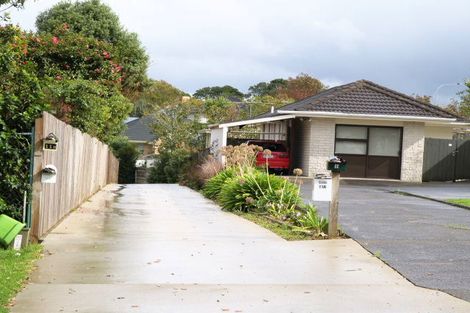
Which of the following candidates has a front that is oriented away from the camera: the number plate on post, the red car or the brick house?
the red car

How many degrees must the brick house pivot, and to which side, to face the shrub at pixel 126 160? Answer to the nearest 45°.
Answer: approximately 135° to its right

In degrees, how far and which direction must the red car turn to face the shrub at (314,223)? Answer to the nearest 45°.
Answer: approximately 180°

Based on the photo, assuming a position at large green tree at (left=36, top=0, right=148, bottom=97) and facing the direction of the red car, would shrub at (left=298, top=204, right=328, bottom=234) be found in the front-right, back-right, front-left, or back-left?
front-right

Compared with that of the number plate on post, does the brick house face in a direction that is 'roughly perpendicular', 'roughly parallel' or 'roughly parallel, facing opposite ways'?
roughly parallel

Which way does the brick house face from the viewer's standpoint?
toward the camera

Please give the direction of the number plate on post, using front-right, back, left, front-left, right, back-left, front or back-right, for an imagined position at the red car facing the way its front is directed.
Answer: back

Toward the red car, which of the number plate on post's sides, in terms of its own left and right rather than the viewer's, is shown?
back

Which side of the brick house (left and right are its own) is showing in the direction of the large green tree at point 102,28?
right

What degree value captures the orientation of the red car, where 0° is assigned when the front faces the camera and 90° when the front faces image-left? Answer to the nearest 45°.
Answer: approximately 180°

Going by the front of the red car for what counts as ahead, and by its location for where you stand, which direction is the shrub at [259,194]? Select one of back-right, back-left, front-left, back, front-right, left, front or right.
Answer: back

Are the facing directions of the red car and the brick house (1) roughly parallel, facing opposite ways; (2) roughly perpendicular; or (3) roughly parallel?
roughly parallel, facing opposite ways

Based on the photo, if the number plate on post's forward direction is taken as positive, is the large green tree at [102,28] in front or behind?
behind
